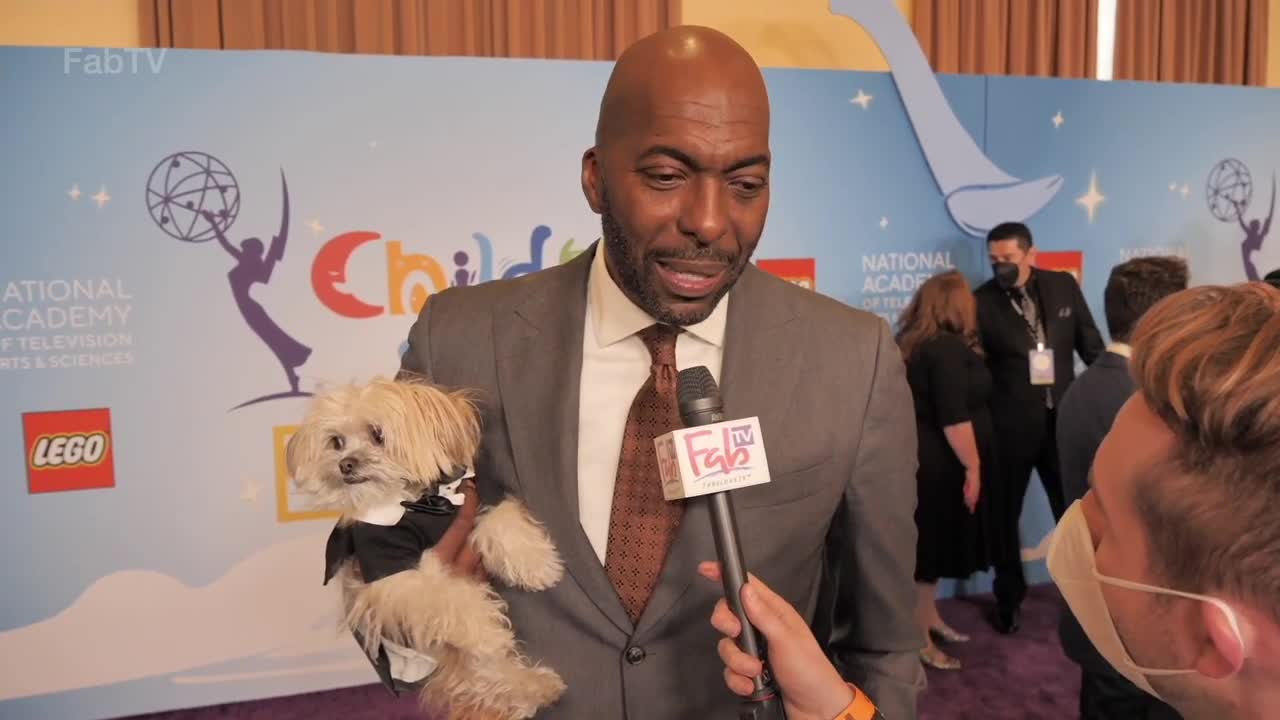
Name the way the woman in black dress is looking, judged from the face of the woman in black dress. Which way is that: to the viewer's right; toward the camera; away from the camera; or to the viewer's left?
away from the camera

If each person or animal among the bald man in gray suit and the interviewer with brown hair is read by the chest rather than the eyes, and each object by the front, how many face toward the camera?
1

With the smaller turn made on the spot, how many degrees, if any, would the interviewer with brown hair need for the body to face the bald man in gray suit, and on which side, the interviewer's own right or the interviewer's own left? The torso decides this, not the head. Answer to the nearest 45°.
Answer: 0° — they already face them

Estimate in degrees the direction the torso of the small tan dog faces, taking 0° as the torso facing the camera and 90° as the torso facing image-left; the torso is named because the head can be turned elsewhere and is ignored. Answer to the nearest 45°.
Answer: approximately 45°

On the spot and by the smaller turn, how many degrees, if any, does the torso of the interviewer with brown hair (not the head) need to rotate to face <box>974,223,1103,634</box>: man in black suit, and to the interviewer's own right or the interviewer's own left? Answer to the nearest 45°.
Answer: approximately 45° to the interviewer's own right

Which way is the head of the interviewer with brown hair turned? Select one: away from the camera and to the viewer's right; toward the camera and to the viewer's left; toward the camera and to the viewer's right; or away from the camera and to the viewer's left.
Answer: away from the camera and to the viewer's left

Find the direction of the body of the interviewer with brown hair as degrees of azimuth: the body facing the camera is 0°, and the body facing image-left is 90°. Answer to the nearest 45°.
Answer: approximately 135°

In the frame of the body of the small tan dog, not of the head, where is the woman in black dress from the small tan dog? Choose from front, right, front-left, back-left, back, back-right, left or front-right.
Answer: back

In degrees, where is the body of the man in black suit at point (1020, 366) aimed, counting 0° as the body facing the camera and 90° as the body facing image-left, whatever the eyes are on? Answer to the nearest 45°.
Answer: approximately 45°
